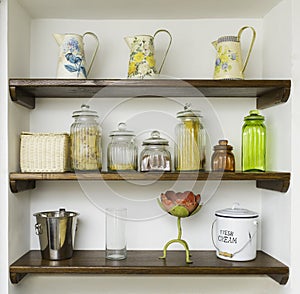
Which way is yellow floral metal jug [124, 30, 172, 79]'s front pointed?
to the viewer's left

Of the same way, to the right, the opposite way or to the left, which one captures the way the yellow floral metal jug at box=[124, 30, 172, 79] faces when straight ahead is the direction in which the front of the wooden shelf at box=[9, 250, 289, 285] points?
to the right

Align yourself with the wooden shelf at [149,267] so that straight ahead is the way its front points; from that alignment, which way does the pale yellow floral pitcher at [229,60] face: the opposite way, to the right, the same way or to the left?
to the right

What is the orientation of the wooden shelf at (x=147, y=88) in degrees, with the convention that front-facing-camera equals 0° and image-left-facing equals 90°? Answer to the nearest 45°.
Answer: approximately 0°

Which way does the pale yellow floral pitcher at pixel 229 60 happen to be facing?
to the viewer's left

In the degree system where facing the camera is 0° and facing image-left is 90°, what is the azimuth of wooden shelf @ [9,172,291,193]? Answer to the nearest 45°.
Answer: approximately 0°
